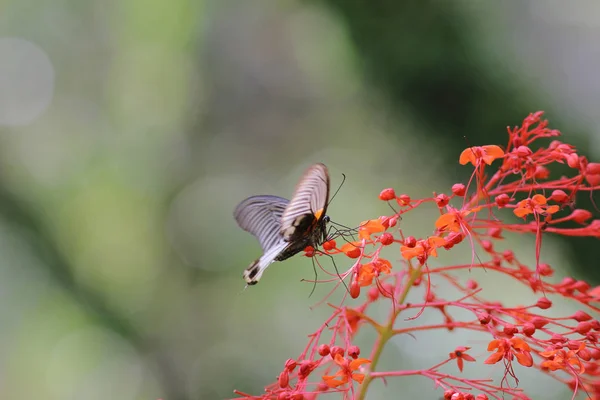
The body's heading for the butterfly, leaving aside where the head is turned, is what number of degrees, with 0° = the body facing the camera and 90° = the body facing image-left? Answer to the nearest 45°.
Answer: approximately 270°
